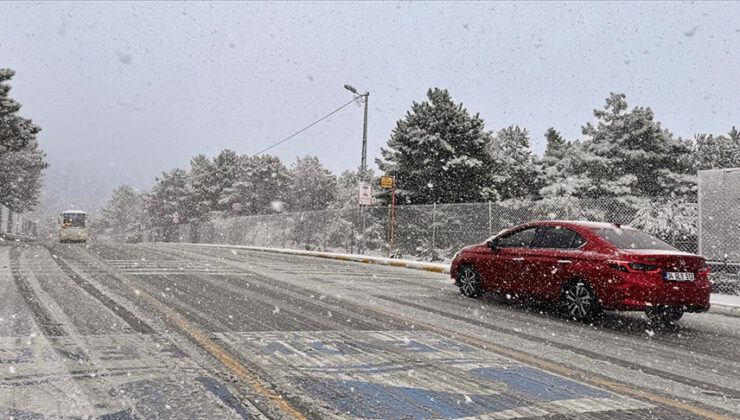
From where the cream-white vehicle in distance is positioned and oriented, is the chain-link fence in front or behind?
in front

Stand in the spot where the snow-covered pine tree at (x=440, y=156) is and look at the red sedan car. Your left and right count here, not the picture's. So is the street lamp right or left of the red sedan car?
right

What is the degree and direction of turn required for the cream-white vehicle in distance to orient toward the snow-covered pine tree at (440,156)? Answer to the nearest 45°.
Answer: approximately 45° to its left

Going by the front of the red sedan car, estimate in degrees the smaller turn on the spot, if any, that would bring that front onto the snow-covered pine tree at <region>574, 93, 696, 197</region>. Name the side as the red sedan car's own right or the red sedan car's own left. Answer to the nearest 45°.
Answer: approximately 45° to the red sedan car's own right

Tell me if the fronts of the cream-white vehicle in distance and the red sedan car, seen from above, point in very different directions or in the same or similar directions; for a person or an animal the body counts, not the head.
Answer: very different directions

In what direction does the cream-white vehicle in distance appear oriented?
toward the camera

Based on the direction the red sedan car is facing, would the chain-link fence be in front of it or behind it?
in front

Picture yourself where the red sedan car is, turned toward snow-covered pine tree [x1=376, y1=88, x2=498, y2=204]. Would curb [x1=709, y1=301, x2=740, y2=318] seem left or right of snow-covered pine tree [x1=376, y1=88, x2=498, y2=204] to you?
right

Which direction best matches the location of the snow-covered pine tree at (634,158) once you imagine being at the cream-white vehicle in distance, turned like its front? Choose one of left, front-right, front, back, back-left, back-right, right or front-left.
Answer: front-left

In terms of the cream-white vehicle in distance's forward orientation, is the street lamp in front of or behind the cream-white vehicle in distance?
in front

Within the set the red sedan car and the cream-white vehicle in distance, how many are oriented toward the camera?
1

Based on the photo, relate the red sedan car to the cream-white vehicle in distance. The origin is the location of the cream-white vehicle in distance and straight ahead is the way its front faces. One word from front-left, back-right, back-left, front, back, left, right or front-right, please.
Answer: front

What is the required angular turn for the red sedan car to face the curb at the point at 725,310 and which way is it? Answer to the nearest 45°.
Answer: approximately 90° to its right

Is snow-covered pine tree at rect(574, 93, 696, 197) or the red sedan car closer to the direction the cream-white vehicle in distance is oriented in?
the red sedan car
